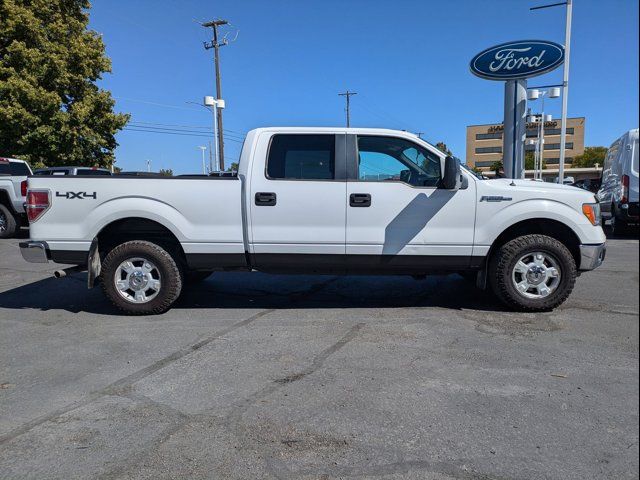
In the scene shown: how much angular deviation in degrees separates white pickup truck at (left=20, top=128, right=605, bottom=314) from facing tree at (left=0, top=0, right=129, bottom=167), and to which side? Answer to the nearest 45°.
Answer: approximately 135° to its left

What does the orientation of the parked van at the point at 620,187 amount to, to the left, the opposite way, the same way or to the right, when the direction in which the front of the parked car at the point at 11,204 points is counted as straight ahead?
to the right

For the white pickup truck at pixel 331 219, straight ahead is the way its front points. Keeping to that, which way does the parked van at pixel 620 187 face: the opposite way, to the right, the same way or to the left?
to the left

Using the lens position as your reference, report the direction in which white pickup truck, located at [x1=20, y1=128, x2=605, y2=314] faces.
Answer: facing to the right of the viewer

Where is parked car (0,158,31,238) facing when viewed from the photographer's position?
facing to the left of the viewer

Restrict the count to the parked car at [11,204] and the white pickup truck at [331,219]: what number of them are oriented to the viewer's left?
1

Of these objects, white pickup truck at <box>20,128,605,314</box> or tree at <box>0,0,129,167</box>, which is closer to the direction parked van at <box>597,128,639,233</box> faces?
the tree

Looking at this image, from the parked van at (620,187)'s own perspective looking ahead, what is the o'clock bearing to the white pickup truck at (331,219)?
The white pickup truck is roughly at 8 o'clock from the parked van.

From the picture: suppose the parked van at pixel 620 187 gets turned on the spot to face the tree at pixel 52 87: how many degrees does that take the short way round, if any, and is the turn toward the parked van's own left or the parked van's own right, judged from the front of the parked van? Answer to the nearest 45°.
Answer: approximately 45° to the parked van's own left

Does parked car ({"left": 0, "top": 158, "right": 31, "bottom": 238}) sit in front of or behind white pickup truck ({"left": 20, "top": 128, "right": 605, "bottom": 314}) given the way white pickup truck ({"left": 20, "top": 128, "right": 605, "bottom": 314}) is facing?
behind

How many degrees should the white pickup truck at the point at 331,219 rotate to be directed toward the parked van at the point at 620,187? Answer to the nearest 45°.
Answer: approximately 45° to its left

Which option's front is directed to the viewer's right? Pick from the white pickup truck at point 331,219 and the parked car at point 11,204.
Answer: the white pickup truck

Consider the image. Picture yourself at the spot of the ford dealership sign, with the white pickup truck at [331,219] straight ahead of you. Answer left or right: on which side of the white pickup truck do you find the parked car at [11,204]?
right
